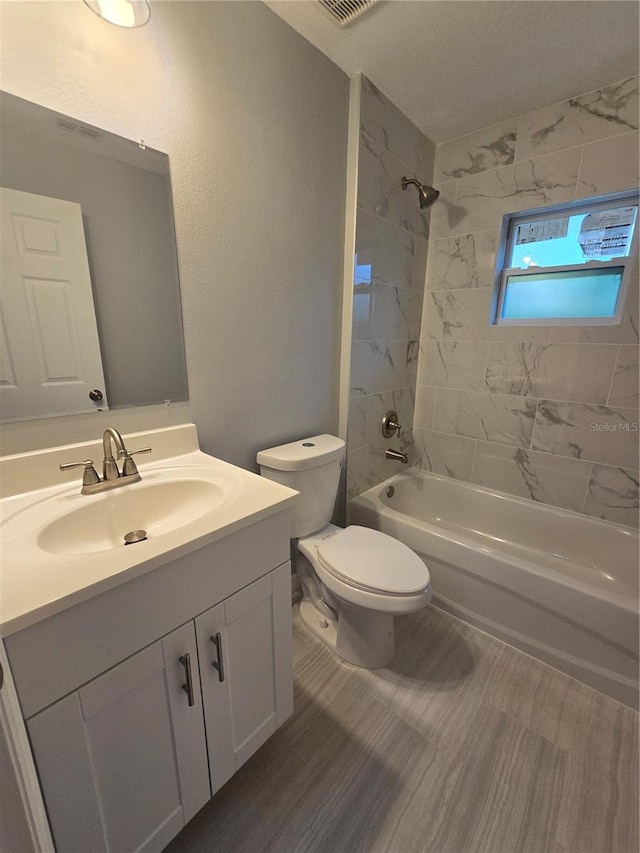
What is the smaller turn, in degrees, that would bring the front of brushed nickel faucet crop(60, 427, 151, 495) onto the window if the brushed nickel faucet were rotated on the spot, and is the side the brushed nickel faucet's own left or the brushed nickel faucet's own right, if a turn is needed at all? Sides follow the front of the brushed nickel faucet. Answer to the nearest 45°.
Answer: approximately 45° to the brushed nickel faucet's own left

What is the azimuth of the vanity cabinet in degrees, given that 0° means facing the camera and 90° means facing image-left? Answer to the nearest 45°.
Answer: approximately 315°

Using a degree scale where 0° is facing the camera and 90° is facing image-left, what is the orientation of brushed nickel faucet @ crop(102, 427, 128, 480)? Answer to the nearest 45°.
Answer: approximately 315°
